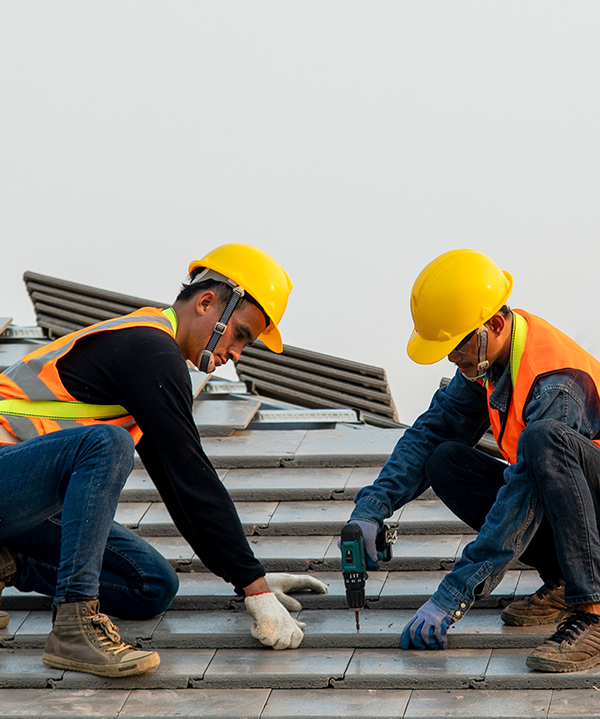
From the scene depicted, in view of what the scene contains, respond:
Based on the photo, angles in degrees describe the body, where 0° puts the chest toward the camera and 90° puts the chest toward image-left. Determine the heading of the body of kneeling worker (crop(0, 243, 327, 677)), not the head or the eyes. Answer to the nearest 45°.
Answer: approximately 270°

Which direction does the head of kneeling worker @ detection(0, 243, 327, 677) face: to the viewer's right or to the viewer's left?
to the viewer's right

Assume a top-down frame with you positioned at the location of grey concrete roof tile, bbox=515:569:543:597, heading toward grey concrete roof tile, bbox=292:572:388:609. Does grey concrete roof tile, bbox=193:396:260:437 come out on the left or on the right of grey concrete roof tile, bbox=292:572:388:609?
right

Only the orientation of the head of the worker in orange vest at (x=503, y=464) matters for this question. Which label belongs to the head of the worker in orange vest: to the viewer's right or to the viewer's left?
to the viewer's left
